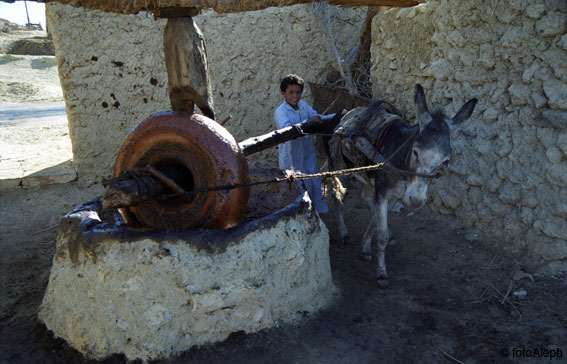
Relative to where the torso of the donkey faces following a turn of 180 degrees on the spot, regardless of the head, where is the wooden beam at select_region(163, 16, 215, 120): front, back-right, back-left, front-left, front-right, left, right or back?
left

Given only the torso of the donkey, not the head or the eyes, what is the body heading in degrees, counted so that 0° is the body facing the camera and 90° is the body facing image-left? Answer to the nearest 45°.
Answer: approximately 315°

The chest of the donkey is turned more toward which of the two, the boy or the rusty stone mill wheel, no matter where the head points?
the rusty stone mill wheel

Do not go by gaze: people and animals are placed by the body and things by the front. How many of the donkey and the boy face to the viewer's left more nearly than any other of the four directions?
0

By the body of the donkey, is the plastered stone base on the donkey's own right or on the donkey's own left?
on the donkey's own right

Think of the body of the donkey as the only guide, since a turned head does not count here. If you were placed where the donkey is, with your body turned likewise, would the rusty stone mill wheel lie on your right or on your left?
on your right

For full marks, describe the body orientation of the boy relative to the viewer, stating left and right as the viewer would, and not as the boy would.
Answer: facing the viewer and to the right of the viewer

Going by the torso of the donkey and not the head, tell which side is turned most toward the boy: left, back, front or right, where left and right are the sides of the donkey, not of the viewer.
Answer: back
